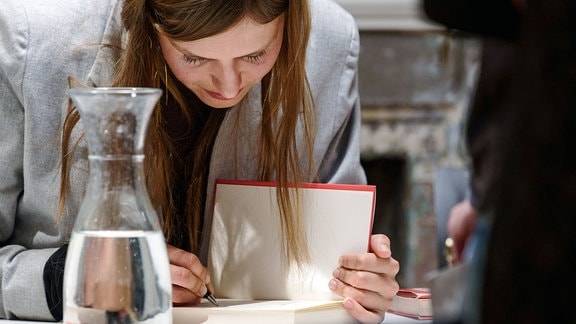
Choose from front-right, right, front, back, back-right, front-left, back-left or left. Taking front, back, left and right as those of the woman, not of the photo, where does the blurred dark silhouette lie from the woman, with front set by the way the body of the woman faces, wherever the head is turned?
front

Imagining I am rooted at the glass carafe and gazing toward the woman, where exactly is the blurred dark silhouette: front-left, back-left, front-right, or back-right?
back-right

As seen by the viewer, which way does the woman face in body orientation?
toward the camera

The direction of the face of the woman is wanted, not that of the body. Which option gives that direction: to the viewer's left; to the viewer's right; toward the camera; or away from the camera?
toward the camera

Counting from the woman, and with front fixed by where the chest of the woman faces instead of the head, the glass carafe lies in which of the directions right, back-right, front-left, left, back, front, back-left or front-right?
front
